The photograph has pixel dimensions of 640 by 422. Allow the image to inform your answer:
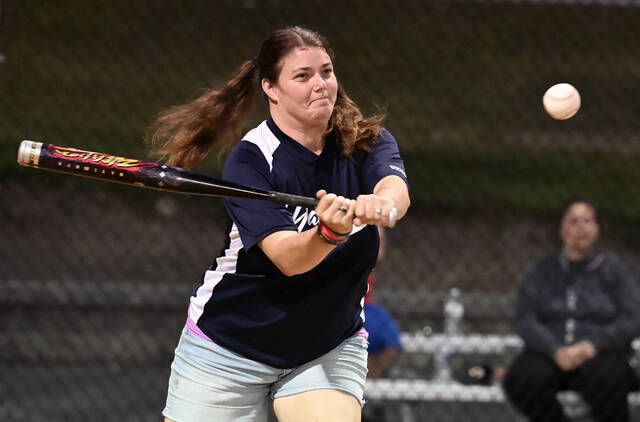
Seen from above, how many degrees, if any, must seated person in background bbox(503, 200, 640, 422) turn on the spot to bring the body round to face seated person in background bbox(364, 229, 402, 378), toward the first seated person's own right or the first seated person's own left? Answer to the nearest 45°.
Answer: approximately 45° to the first seated person's own right

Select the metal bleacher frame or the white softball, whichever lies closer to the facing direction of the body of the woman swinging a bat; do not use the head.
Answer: the white softball

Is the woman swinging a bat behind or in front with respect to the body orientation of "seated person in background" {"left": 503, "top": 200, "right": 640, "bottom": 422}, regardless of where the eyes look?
in front

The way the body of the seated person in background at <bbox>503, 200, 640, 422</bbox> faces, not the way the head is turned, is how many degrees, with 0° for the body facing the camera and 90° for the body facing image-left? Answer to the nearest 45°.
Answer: approximately 0°

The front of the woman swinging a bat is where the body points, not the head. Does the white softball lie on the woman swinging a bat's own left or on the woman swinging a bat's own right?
on the woman swinging a bat's own left

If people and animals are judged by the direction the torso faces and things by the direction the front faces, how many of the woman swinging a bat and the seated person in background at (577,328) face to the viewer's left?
0
